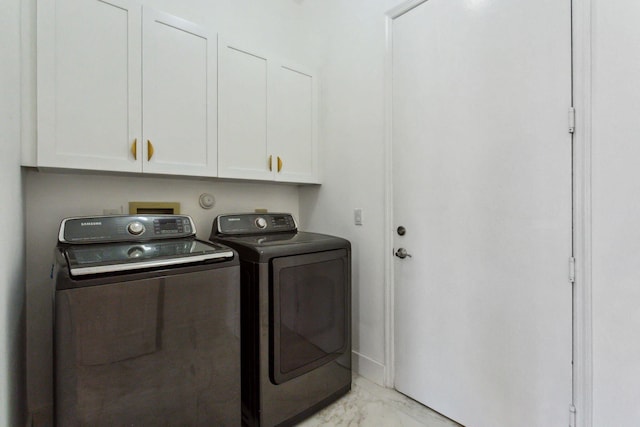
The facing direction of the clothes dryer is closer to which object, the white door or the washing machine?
the white door

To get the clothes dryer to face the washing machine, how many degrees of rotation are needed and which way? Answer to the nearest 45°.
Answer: approximately 90° to its right

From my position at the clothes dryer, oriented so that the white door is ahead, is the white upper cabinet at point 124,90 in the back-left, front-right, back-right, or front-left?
back-right

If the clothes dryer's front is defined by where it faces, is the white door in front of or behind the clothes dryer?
in front

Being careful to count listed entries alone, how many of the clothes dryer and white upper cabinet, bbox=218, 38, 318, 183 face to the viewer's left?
0

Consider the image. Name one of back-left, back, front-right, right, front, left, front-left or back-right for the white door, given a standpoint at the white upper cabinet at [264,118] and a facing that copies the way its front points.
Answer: front

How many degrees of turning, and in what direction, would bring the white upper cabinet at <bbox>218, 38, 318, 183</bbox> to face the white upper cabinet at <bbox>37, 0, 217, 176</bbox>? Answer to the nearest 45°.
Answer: approximately 90° to its right

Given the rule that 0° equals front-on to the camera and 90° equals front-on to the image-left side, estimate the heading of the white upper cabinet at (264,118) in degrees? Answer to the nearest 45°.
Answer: approximately 315°
